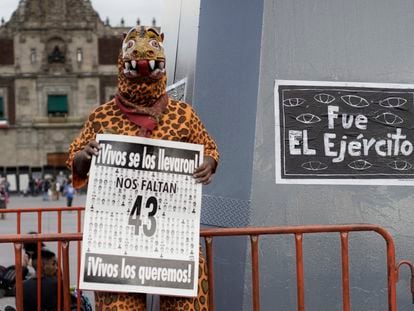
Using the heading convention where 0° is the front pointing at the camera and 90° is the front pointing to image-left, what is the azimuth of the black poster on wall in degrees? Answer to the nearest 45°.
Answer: approximately 0°
